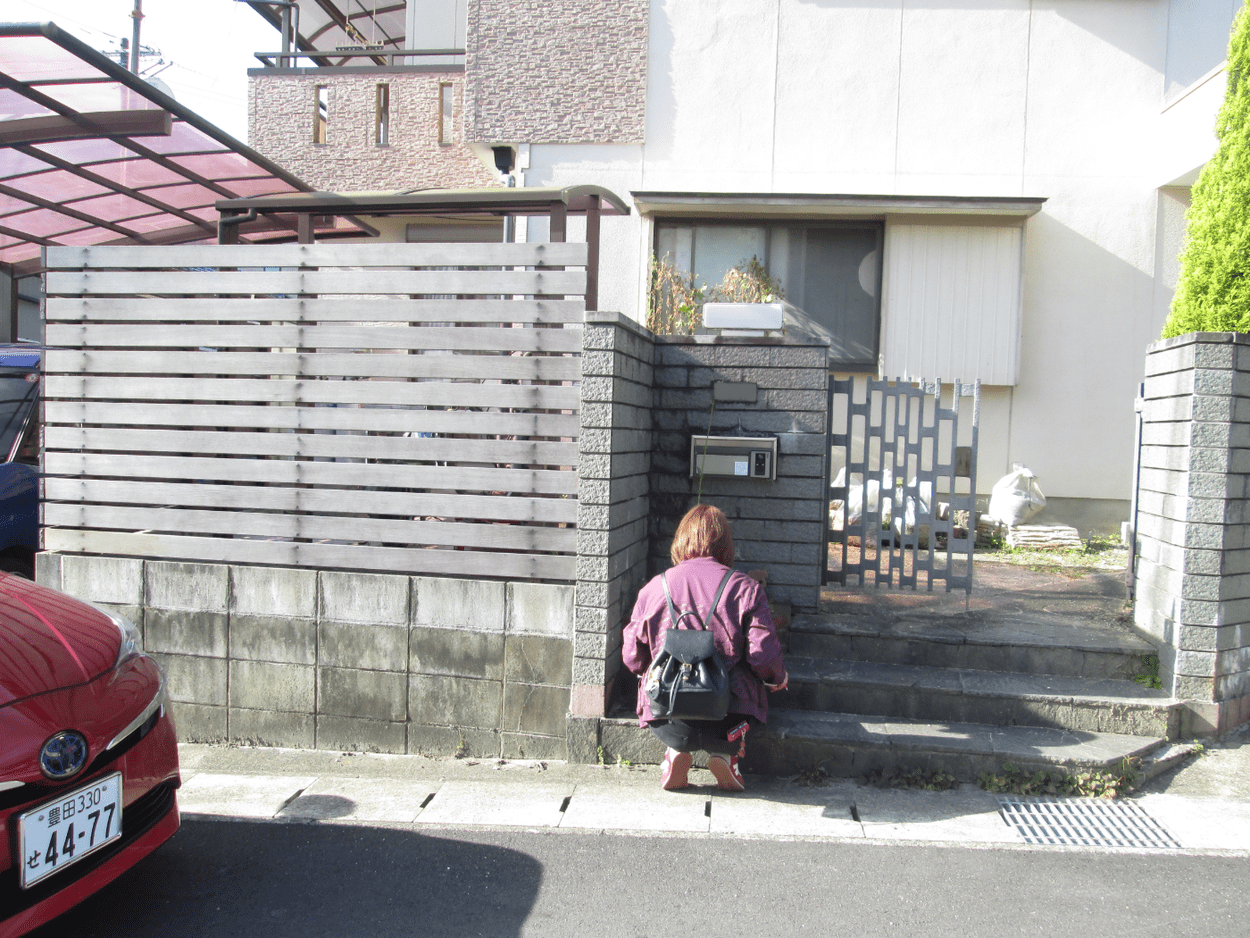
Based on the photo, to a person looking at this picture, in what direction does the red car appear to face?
facing the viewer and to the right of the viewer

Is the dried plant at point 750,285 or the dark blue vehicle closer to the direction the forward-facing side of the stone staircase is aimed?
the dark blue vehicle

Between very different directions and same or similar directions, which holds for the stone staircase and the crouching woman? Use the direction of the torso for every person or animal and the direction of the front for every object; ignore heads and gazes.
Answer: very different directions

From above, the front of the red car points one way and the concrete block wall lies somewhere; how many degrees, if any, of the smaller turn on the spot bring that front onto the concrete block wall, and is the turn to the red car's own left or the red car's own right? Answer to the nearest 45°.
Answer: approximately 90° to the red car's own left

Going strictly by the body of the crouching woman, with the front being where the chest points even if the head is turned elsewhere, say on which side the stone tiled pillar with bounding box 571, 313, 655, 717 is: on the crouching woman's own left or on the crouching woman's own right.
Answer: on the crouching woman's own left

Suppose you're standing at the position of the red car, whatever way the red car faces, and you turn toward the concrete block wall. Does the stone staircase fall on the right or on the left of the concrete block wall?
right

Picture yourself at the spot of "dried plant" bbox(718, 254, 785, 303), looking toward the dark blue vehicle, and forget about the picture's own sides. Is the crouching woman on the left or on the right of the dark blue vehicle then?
left

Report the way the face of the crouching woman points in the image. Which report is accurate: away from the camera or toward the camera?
away from the camera

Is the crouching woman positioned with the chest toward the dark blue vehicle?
no

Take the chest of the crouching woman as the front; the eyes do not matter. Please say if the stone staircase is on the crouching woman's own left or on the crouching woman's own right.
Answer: on the crouching woman's own right

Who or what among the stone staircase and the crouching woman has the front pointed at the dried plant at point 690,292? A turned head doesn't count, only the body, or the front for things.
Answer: the crouching woman

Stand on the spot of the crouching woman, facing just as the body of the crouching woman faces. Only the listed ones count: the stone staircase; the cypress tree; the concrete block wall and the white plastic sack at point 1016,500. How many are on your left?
1

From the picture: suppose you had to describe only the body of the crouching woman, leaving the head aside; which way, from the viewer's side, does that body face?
away from the camera

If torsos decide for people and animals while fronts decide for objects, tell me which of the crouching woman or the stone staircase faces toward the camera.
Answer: the stone staircase

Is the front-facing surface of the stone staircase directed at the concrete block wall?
no

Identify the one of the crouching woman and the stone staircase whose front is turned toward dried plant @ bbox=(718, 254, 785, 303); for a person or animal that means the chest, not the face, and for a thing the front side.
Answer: the crouching woman

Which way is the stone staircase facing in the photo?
toward the camera

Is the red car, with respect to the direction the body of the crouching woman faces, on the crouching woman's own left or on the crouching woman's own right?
on the crouching woman's own left

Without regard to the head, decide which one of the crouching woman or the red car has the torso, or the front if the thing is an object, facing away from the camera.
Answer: the crouching woman
